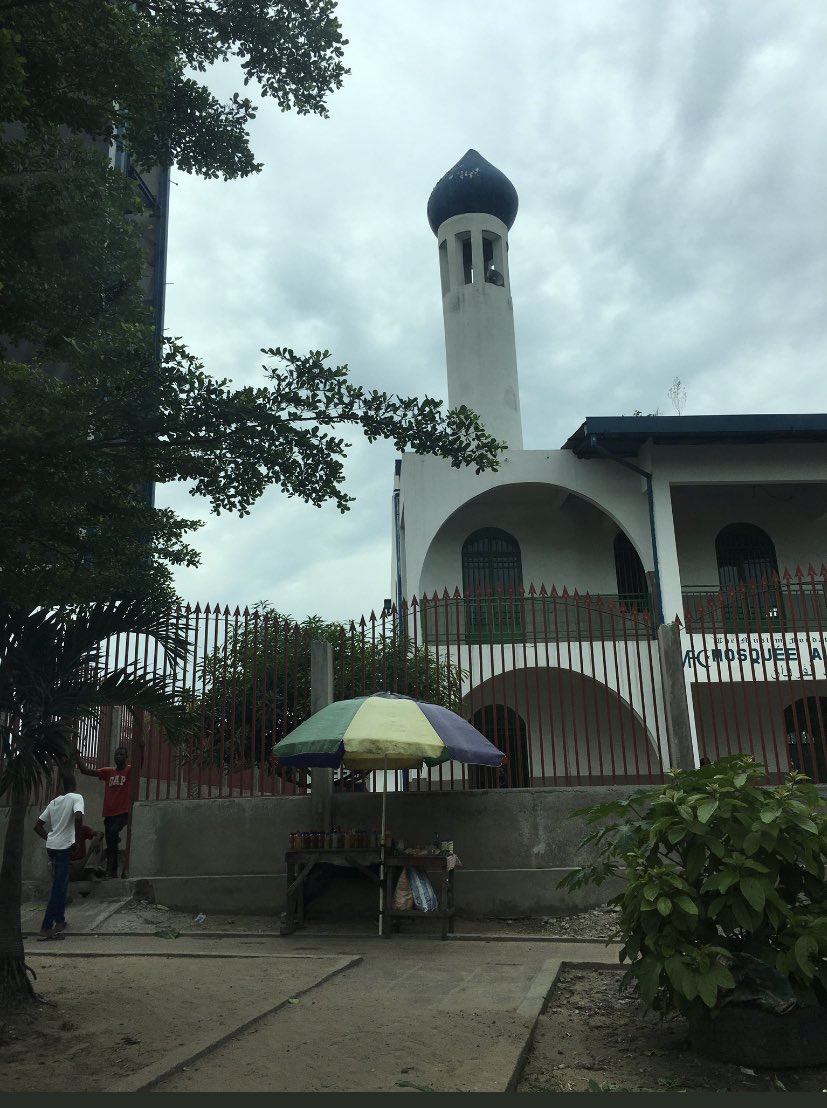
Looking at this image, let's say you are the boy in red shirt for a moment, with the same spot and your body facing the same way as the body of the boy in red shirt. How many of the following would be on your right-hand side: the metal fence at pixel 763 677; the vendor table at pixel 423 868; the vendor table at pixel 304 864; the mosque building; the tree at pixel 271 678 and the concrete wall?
0

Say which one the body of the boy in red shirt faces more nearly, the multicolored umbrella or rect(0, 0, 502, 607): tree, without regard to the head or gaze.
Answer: the tree

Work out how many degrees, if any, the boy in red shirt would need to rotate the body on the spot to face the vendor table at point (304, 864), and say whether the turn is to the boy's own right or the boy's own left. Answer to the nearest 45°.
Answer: approximately 45° to the boy's own left

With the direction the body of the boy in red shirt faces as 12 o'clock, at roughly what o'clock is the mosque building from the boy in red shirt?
The mosque building is roughly at 8 o'clock from the boy in red shirt.

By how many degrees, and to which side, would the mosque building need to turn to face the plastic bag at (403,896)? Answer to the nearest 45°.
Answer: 0° — it already faces it

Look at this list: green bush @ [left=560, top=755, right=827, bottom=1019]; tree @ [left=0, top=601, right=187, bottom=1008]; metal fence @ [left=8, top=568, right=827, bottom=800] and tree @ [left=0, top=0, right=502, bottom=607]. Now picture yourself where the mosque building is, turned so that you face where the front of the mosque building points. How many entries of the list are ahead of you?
4

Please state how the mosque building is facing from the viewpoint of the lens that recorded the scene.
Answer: facing the viewer

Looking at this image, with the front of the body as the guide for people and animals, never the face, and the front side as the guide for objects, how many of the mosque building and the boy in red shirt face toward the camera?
2

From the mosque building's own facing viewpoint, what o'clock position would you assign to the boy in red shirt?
The boy in red shirt is roughly at 1 o'clock from the mosque building.

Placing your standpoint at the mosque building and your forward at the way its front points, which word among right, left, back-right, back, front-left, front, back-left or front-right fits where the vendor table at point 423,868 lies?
front

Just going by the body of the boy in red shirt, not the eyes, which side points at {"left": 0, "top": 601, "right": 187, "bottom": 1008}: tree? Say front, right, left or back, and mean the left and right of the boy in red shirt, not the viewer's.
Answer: front

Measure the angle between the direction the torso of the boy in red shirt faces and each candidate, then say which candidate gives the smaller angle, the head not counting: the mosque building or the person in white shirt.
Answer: the person in white shirt

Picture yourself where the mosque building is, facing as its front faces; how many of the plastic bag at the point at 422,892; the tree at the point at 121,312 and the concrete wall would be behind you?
0
